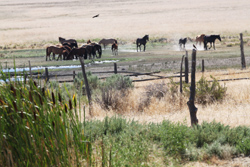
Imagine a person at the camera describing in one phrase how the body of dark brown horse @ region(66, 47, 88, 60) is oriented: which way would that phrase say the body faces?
to the viewer's left

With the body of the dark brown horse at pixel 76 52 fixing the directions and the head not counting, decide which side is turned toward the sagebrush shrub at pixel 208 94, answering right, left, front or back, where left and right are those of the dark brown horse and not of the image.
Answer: left

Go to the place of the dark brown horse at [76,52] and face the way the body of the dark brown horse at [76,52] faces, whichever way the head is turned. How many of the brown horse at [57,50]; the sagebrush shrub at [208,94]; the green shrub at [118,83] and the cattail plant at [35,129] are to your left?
3

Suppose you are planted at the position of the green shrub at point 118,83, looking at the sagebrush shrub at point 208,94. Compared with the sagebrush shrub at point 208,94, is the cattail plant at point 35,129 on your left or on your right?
right

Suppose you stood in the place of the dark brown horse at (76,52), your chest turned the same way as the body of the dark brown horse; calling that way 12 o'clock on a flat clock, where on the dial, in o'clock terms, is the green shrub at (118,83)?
The green shrub is roughly at 9 o'clock from the dark brown horse.

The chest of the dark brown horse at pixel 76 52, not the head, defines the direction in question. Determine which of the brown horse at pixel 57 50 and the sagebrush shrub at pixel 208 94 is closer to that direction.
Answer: the brown horse

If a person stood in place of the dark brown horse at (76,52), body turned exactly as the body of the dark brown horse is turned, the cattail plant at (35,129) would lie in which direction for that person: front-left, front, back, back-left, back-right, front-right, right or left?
left

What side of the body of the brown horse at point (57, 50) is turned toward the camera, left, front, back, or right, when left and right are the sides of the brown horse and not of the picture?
right
